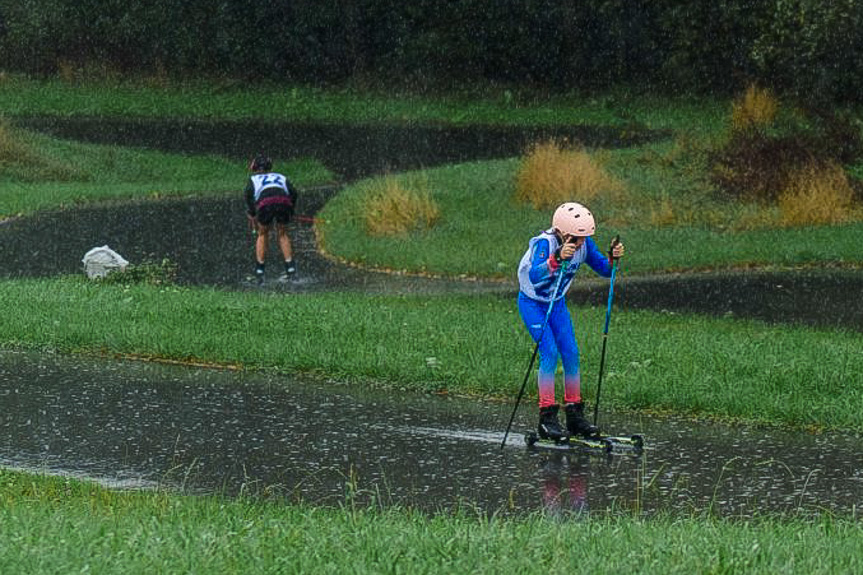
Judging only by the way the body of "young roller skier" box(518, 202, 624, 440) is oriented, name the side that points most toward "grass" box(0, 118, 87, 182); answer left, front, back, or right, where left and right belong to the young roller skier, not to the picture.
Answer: back

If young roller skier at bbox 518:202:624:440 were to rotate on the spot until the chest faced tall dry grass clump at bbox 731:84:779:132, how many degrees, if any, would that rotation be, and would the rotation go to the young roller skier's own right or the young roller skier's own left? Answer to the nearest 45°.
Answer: approximately 135° to the young roller skier's own left

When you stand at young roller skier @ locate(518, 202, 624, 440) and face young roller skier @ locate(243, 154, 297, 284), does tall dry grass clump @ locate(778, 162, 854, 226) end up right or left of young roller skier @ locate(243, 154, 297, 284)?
right

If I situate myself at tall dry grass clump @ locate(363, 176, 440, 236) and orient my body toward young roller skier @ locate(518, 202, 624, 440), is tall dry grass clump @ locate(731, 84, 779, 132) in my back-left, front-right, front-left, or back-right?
back-left

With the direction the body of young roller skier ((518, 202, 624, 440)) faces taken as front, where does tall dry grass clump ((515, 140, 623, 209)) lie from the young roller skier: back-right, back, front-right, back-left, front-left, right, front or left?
back-left

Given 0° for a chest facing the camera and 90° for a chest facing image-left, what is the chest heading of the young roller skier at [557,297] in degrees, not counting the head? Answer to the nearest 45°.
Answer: approximately 315°

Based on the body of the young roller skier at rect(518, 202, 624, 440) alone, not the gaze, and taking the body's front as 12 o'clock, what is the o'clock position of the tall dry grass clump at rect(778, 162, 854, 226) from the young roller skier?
The tall dry grass clump is roughly at 8 o'clock from the young roller skier.

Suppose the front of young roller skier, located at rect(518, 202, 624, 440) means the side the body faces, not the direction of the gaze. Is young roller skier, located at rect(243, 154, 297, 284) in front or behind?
behind
